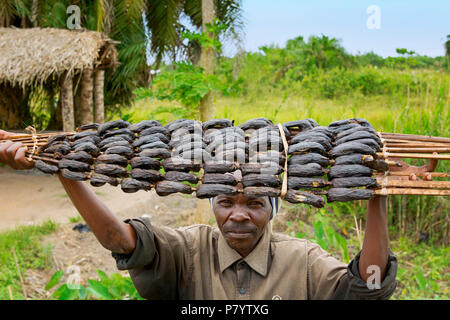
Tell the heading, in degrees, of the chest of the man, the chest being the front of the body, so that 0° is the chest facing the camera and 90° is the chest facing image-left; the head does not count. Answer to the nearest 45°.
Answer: approximately 0°

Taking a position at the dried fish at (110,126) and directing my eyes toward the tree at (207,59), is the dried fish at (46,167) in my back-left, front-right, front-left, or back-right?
back-left

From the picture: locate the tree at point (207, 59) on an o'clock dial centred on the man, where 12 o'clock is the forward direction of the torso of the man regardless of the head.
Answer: The tree is roughly at 6 o'clock from the man.

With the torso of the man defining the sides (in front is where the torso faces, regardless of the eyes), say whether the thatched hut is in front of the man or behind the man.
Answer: behind

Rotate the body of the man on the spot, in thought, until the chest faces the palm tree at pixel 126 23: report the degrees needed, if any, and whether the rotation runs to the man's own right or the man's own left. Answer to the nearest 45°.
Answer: approximately 180°
